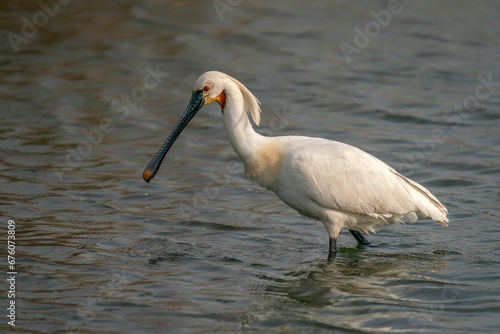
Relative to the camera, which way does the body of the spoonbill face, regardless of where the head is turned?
to the viewer's left
